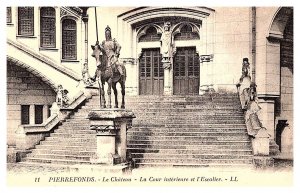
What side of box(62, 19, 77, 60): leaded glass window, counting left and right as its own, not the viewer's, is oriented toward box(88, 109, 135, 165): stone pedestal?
front

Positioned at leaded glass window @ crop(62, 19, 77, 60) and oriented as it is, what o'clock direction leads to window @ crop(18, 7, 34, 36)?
The window is roughly at 3 o'clock from the leaded glass window.

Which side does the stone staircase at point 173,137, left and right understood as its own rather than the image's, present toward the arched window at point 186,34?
back

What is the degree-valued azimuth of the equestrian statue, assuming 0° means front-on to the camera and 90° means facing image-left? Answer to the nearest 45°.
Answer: approximately 45°

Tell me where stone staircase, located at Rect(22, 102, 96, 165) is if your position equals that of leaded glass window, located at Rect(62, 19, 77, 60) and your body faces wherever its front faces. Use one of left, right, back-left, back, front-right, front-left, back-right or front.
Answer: front

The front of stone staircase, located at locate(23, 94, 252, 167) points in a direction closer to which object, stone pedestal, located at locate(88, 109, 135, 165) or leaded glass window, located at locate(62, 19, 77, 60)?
the stone pedestal

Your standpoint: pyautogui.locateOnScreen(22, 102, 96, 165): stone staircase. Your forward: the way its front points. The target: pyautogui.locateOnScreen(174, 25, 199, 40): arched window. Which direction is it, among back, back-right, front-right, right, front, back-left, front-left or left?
back-left

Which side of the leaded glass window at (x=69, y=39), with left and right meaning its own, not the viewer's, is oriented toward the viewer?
front

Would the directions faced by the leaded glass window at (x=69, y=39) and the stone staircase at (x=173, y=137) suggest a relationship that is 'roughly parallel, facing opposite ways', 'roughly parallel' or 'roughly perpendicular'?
roughly parallel

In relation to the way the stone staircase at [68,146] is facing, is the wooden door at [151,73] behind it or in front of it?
behind

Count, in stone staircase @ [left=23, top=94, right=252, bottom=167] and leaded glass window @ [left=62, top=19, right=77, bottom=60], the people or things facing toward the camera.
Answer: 2

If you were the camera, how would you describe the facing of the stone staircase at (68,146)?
facing the viewer

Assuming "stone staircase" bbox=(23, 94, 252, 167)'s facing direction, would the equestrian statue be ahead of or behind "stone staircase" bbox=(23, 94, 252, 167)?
ahead
